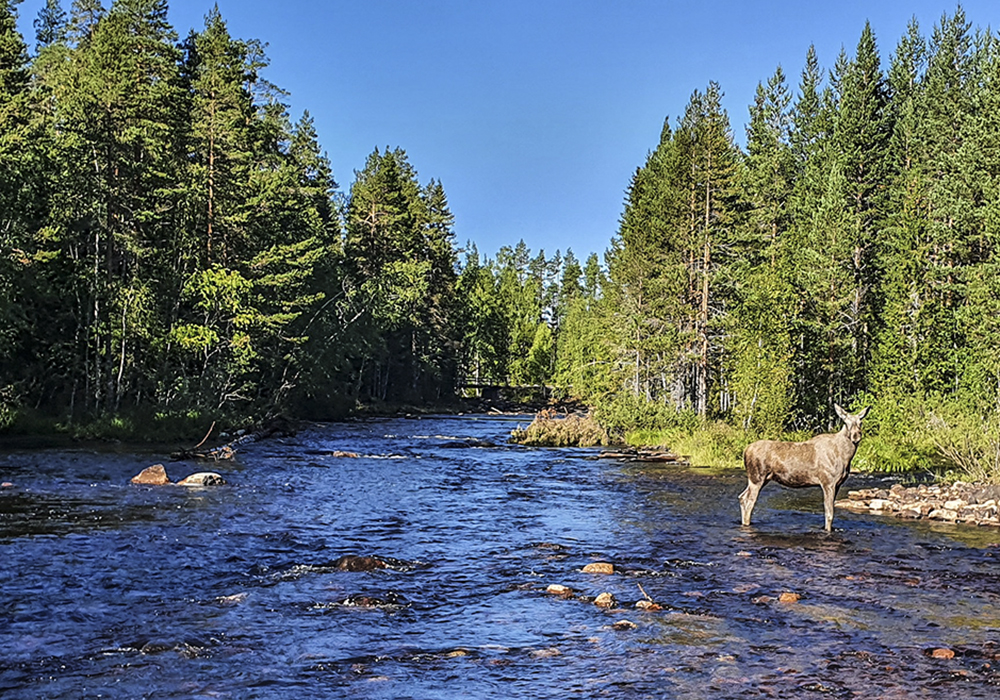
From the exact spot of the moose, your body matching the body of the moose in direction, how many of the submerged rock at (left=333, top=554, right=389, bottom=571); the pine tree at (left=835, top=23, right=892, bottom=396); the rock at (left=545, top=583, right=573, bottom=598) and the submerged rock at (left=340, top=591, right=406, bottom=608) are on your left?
1

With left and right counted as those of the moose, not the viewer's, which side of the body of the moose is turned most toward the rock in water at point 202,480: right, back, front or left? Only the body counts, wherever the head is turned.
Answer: back

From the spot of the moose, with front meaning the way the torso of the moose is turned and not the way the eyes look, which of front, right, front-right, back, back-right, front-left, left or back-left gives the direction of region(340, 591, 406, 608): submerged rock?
back-right

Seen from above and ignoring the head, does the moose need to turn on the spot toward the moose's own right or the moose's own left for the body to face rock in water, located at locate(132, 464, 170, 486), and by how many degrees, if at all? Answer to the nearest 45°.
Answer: approximately 180°

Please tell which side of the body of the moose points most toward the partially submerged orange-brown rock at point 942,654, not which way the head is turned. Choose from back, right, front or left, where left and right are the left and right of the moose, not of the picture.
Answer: right

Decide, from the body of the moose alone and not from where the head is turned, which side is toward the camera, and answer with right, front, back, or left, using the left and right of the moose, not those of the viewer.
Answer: right

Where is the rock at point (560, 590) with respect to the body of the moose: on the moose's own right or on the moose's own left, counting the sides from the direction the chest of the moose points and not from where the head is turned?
on the moose's own right

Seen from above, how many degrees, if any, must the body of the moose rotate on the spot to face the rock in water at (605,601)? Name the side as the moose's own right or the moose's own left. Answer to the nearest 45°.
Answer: approximately 90° to the moose's own right

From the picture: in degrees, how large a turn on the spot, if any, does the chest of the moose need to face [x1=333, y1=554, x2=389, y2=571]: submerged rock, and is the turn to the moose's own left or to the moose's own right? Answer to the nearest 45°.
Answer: approximately 135° to the moose's own right

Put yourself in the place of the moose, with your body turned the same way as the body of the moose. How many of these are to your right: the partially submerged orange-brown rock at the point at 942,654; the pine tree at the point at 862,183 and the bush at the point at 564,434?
1

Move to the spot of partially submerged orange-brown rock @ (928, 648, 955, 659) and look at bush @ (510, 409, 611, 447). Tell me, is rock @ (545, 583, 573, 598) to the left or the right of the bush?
left

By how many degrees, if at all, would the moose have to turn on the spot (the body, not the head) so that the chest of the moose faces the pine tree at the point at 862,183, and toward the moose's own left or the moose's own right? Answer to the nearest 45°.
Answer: approximately 90° to the moose's own left
